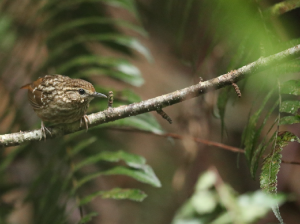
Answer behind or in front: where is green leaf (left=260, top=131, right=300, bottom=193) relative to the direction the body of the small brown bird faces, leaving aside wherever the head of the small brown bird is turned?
in front

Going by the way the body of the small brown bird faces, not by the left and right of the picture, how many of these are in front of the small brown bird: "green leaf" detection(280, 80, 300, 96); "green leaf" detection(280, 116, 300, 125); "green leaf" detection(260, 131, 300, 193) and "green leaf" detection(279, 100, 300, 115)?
4

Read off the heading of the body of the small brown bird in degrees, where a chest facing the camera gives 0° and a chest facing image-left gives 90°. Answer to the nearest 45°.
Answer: approximately 315°

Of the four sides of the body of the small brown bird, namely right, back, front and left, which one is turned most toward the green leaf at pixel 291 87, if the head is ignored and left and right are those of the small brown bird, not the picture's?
front
